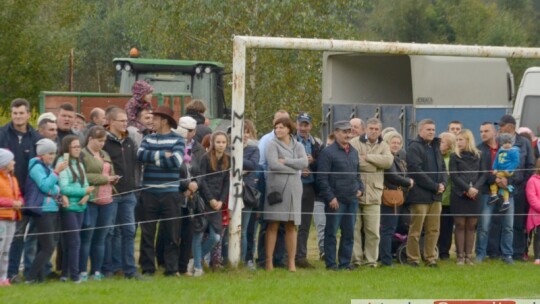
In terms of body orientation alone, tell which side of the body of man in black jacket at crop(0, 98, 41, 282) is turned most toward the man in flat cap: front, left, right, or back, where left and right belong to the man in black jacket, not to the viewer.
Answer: left

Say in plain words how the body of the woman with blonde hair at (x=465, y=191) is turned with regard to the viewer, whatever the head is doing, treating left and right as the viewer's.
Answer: facing the viewer

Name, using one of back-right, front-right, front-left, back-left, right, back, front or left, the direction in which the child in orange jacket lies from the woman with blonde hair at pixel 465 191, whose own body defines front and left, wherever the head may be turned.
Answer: front-right

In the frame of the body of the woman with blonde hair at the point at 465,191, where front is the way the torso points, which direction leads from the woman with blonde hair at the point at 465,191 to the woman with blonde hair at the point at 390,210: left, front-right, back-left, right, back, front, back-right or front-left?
front-right

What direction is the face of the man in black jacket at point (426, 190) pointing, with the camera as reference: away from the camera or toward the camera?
toward the camera

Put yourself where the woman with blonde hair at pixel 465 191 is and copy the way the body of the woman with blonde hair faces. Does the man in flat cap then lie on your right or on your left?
on your right
